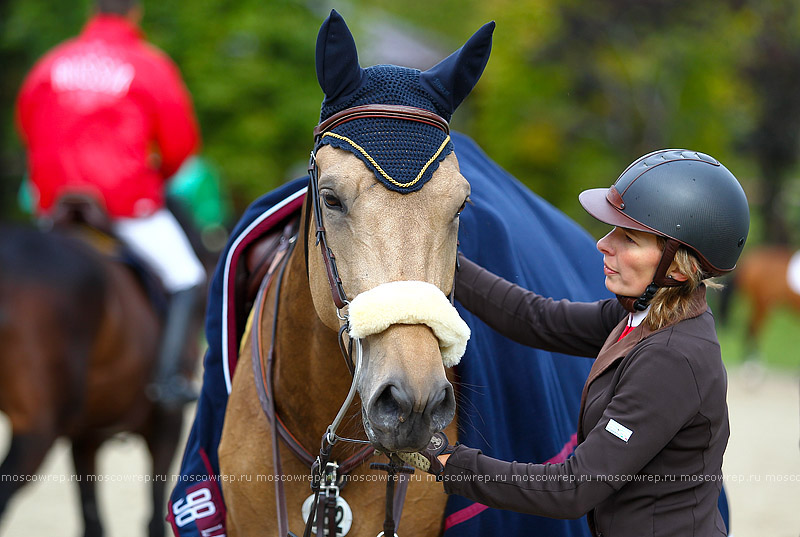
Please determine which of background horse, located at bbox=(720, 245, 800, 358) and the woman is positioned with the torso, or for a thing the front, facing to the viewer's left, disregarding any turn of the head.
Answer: the woman

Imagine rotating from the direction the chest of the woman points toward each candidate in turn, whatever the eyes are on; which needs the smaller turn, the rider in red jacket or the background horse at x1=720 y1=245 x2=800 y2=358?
the rider in red jacket

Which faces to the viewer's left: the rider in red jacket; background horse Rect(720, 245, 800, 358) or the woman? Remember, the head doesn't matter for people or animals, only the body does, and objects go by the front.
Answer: the woman

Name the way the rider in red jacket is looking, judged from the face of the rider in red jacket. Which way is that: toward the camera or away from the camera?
away from the camera

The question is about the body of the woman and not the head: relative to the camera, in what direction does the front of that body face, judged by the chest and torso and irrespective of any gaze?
to the viewer's left

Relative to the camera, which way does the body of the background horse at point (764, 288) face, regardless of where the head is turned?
to the viewer's right

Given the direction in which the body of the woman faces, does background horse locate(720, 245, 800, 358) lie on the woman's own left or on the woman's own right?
on the woman's own right

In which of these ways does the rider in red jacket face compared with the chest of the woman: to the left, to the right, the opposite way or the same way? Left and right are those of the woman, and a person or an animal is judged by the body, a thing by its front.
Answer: to the right

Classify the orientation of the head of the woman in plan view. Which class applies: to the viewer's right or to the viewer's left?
to the viewer's left
